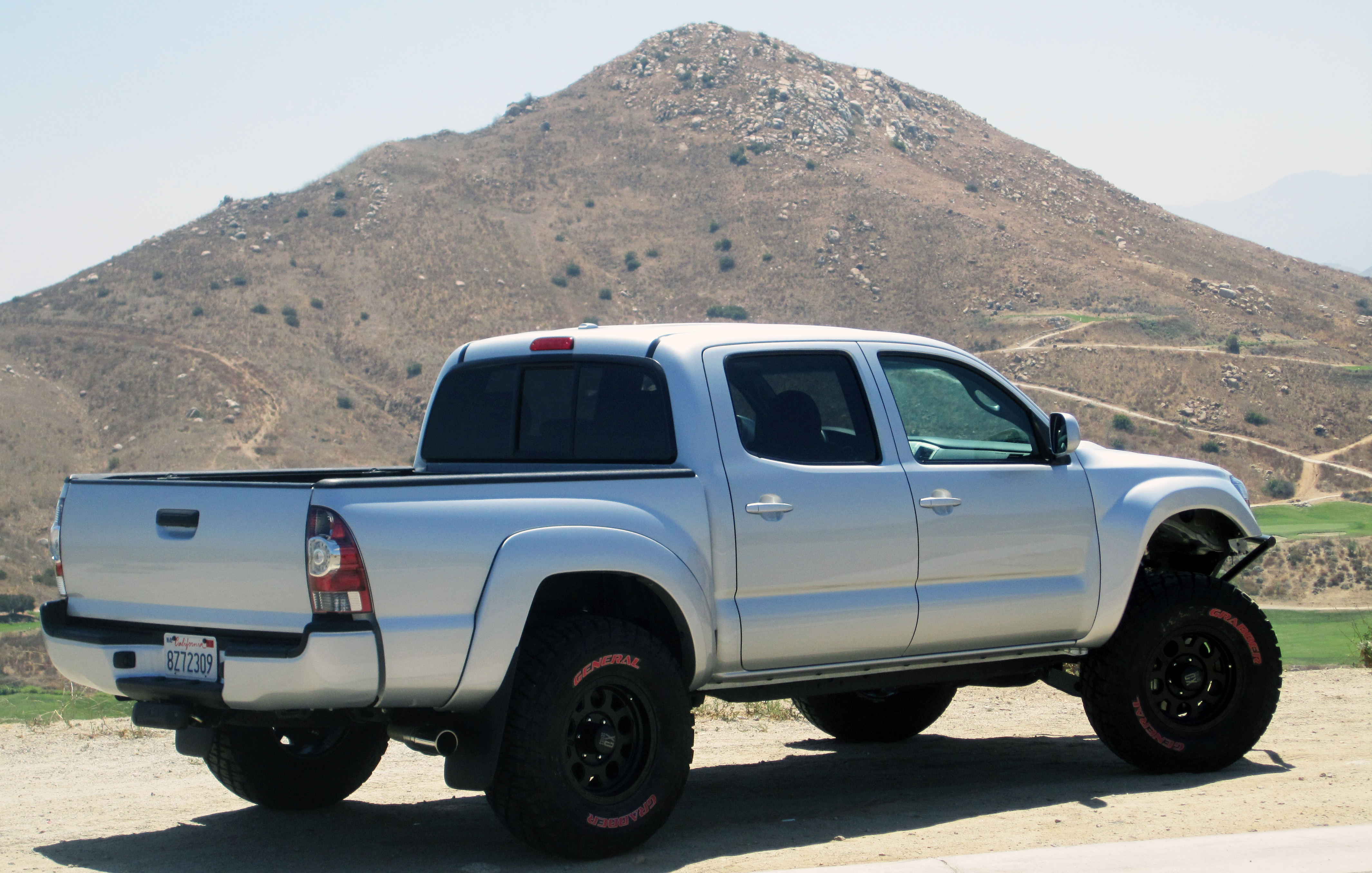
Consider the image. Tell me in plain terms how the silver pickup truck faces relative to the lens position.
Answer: facing away from the viewer and to the right of the viewer

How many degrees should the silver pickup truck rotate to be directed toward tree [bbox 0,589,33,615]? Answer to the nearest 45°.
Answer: approximately 90° to its left
